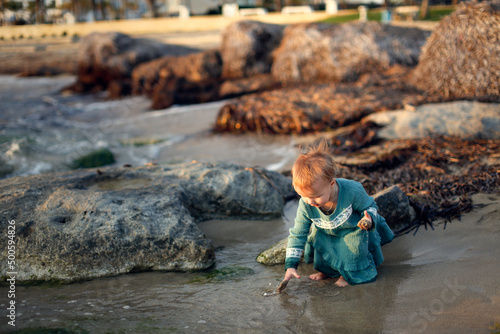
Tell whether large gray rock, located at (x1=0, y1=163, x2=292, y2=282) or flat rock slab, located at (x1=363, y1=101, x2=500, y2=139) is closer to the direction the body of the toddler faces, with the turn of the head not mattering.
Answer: the large gray rock

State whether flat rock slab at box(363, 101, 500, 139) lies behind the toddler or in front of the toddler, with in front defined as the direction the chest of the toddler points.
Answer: behind

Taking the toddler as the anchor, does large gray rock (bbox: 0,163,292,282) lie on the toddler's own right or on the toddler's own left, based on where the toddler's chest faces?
on the toddler's own right

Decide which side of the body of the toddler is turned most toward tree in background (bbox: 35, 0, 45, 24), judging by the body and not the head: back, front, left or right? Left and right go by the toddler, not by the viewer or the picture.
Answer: right

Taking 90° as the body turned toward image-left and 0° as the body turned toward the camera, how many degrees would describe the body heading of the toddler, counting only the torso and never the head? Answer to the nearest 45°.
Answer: approximately 45°

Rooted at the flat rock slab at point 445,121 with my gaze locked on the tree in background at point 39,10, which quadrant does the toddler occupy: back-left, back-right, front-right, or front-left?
back-left
